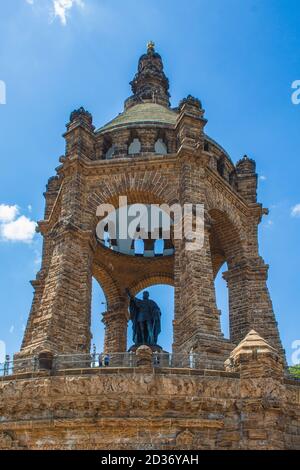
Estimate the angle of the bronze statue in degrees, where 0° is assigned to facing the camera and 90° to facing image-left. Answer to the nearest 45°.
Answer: approximately 0°
